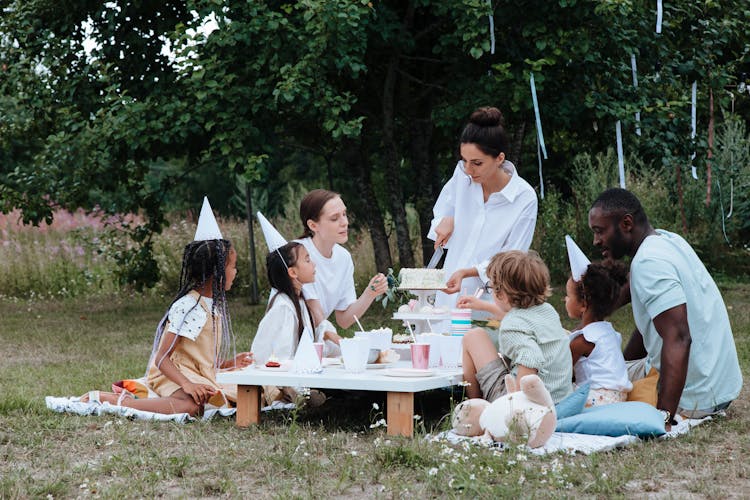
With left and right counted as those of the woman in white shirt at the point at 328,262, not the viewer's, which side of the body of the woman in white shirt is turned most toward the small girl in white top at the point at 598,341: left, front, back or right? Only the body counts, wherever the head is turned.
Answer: front

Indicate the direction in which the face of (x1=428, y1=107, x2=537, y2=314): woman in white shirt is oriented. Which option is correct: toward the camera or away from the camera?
toward the camera

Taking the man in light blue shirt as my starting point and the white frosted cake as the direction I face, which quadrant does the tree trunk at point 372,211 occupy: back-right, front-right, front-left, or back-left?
front-right

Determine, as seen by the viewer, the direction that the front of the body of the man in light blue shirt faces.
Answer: to the viewer's left

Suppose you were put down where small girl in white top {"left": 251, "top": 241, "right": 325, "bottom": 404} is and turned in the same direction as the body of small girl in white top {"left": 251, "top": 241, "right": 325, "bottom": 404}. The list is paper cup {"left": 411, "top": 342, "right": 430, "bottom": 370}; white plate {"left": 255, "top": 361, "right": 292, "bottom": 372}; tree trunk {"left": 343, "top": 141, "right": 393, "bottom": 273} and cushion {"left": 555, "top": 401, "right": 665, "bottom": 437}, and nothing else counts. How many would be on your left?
1

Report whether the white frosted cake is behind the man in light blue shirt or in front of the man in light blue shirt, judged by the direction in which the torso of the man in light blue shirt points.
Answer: in front

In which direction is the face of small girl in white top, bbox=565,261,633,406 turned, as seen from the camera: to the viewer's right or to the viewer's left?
to the viewer's left

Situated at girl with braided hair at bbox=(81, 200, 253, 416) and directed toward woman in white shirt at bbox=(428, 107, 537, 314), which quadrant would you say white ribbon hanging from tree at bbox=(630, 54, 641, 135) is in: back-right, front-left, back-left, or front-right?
front-left

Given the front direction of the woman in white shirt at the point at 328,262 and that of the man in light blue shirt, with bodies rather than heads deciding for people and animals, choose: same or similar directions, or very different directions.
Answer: very different directions

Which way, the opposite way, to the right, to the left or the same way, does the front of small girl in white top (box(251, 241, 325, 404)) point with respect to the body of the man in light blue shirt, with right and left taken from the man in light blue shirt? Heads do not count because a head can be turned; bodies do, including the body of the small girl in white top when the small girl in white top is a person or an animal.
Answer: the opposite way

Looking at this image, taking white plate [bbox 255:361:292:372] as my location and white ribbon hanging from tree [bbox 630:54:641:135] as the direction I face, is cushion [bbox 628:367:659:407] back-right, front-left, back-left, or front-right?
front-right

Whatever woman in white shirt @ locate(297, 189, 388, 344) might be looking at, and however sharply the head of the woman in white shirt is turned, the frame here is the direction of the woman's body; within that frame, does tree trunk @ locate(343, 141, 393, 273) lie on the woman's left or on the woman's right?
on the woman's left

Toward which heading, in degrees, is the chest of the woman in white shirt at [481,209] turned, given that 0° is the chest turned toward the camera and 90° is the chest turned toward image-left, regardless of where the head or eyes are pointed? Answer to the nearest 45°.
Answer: approximately 45°

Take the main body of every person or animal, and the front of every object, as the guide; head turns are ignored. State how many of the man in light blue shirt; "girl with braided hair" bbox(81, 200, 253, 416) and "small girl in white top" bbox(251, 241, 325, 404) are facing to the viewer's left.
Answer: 1

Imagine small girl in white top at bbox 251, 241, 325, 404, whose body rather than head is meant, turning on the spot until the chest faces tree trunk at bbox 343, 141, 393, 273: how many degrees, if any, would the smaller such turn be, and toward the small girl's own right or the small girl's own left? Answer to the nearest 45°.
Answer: approximately 90° to the small girl's own left

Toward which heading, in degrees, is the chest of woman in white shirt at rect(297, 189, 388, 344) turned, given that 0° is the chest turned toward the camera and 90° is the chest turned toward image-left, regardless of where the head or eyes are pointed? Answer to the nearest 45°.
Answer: approximately 315°

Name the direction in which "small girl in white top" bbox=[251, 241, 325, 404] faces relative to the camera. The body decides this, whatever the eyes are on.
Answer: to the viewer's right

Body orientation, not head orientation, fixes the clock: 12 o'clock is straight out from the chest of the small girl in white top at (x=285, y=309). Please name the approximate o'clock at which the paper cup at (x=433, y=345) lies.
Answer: The paper cup is roughly at 1 o'clock from the small girl in white top.

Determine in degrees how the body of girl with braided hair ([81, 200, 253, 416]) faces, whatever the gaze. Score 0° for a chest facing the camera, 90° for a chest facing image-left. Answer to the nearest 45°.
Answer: approximately 270°

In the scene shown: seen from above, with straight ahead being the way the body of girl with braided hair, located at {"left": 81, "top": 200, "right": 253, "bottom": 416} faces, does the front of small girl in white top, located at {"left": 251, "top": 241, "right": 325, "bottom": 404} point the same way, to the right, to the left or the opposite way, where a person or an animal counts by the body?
the same way

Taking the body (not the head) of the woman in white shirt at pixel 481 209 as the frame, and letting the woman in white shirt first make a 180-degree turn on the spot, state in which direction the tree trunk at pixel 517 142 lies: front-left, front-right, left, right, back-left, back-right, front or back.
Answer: front-left
